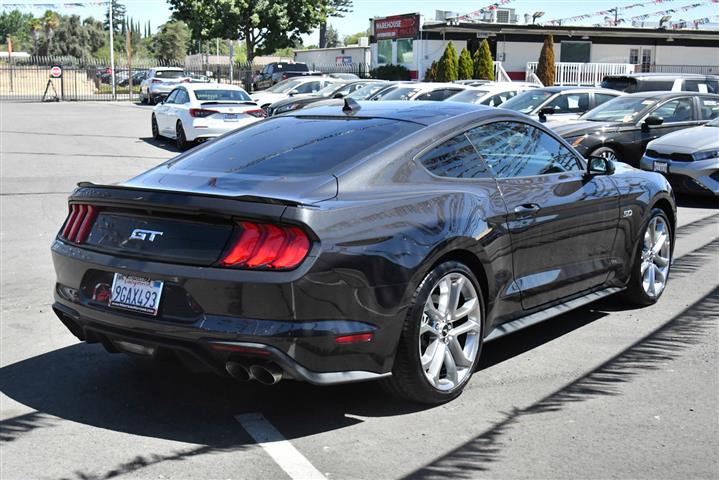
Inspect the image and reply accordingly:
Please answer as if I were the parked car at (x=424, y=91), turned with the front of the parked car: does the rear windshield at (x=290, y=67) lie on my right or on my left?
on my right

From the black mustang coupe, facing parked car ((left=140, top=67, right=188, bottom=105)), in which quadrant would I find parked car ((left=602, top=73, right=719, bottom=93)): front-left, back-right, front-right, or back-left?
front-right

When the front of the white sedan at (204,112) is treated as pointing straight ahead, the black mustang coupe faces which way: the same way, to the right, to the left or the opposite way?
to the right

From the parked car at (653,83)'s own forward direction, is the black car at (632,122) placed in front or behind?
in front

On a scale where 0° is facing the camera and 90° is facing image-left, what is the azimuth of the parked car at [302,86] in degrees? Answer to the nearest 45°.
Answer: approximately 45°

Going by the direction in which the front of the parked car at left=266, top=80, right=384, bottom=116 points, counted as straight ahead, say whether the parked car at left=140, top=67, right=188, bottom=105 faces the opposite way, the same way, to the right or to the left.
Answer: to the right

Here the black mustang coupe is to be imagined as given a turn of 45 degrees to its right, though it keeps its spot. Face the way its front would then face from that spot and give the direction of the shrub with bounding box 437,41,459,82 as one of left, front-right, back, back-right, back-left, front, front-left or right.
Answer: left

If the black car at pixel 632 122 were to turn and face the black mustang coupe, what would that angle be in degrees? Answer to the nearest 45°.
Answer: approximately 45° to its left

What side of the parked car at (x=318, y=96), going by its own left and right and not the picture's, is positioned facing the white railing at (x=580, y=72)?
back

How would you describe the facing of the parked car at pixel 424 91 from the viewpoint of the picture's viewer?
facing the viewer and to the left of the viewer

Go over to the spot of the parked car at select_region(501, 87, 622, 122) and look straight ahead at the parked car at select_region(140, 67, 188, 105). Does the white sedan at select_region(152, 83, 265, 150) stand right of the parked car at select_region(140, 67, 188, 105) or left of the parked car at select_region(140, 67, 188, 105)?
left

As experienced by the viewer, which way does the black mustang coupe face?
facing away from the viewer and to the right of the viewer
